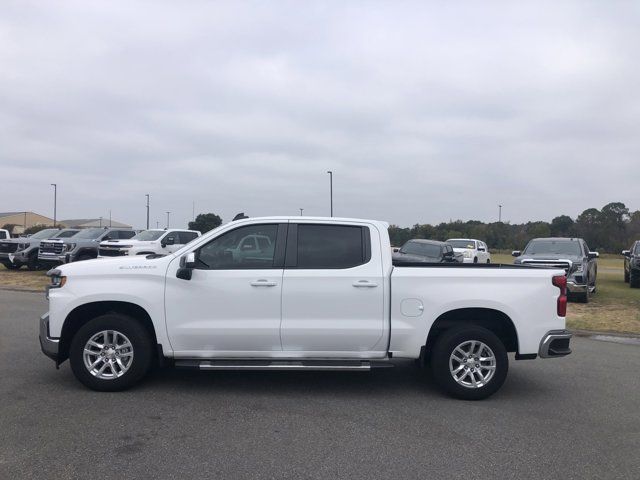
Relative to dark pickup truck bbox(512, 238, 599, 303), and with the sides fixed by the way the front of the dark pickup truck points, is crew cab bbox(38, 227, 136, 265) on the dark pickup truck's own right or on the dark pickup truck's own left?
on the dark pickup truck's own right

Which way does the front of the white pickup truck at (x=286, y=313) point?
to the viewer's left

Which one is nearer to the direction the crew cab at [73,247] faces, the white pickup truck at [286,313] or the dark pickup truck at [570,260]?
the white pickup truck

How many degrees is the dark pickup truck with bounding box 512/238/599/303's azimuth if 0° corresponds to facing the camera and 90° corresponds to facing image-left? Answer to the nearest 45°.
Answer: approximately 0°

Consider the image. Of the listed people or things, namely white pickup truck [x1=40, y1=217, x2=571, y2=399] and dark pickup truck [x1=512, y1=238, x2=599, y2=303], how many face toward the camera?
1

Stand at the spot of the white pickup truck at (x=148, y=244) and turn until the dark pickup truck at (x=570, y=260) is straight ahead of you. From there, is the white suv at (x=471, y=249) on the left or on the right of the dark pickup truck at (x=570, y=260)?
left

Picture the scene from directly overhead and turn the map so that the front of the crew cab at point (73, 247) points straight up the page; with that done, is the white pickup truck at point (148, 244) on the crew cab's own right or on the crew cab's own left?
on the crew cab's own left

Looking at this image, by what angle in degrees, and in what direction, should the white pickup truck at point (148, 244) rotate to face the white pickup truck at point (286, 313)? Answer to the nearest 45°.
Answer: approximately 45° to its left
